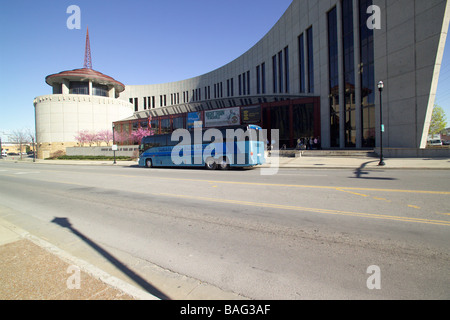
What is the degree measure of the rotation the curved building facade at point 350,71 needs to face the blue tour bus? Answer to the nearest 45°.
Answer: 0° — it already faces it

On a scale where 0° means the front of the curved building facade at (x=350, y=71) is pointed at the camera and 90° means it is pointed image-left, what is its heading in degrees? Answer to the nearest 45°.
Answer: approximately 45°

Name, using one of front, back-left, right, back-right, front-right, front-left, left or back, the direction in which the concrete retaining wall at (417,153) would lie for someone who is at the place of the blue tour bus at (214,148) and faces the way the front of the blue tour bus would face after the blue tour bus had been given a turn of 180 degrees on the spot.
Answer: front-left

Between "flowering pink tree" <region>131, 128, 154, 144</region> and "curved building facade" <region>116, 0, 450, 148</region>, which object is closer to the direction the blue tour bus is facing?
the flowering pink tree

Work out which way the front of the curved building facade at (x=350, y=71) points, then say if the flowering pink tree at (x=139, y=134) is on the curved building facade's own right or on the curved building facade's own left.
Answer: on the curved building facade's own right

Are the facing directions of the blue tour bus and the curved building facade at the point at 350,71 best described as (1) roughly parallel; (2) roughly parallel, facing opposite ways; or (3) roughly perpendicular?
roughly perpendicular

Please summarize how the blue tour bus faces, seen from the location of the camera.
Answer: facing away from the viewer and to the left of the viewer
